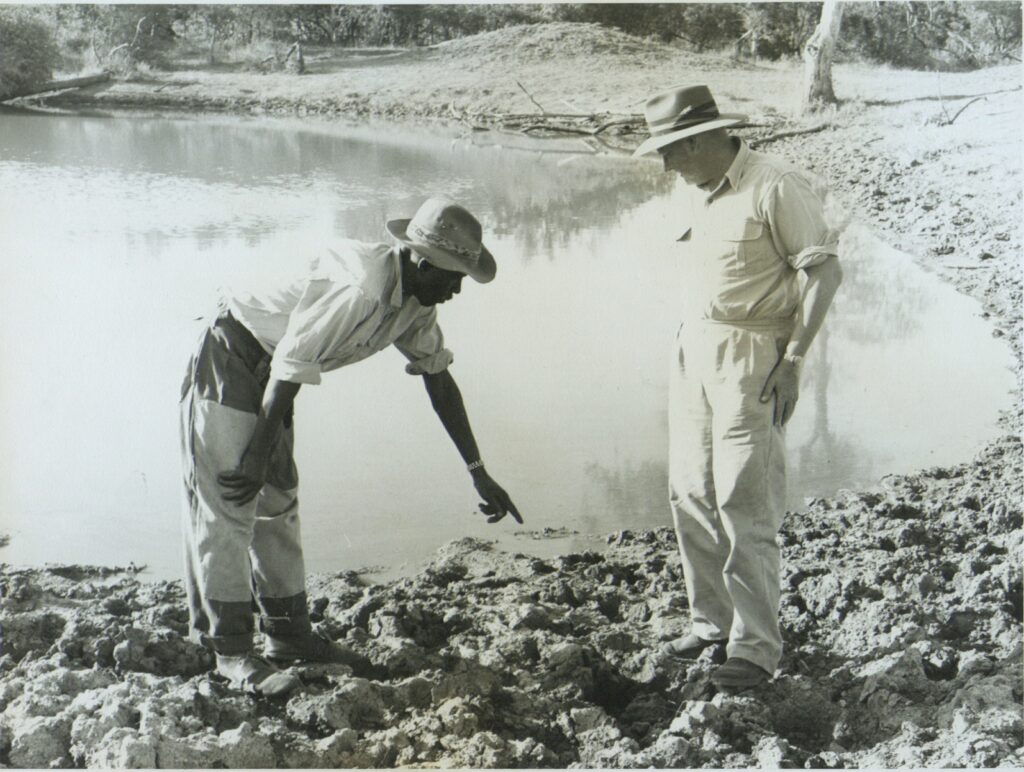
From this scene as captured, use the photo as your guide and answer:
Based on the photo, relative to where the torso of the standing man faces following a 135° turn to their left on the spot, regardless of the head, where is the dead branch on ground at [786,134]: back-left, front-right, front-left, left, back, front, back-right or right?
left

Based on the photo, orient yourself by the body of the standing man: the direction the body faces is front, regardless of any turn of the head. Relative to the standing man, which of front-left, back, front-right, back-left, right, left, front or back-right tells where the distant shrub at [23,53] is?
right

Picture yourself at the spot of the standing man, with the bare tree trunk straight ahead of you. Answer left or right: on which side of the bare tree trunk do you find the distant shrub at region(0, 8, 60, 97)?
left

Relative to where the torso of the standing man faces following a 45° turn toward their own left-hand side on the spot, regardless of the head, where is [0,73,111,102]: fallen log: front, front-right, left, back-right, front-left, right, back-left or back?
back-right

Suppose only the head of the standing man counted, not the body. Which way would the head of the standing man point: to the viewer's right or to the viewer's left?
to the viewer's left

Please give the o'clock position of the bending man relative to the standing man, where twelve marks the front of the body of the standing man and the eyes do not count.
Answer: The bending man is roughly at 1 o'clock from the standing man.

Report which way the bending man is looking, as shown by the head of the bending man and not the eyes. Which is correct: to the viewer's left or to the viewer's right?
to the viewer's right

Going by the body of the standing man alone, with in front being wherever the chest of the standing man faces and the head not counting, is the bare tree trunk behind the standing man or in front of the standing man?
behind

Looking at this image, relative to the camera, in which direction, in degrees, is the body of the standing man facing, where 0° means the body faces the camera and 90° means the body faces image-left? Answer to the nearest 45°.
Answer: approximately 45°

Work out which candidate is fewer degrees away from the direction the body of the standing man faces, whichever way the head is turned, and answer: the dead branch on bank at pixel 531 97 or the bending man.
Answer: the bending man
